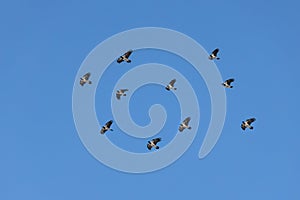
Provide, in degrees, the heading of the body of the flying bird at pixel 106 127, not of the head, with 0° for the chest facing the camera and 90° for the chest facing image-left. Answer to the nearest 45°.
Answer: approximately 90°

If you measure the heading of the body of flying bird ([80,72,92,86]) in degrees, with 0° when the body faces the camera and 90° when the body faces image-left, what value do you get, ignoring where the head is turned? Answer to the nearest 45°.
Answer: approximately 90°

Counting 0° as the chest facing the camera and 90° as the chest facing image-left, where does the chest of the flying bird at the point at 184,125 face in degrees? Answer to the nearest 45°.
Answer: approximately 90°
